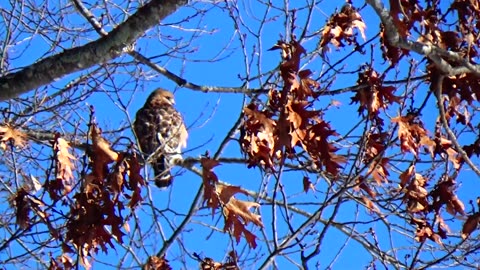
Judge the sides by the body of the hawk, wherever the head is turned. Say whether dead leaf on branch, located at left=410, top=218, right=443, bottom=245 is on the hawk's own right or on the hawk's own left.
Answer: on the hawk's own right

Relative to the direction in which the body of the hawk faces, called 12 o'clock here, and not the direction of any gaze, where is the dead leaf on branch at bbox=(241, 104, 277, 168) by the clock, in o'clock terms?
The dead leaf on branch is roughly at 4 o'clock from the hawk.

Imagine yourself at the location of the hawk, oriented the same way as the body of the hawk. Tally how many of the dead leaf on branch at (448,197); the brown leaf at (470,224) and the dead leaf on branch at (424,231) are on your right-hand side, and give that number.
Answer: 3

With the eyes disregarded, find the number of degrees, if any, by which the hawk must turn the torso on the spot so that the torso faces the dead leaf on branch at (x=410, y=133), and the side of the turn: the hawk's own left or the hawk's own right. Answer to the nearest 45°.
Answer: approximately 90° to the hawk's own right

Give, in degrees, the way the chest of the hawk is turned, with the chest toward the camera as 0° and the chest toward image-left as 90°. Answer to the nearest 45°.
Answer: approximately 225°

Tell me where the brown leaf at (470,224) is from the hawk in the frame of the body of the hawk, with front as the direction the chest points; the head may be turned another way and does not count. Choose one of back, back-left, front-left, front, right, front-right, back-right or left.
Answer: right
